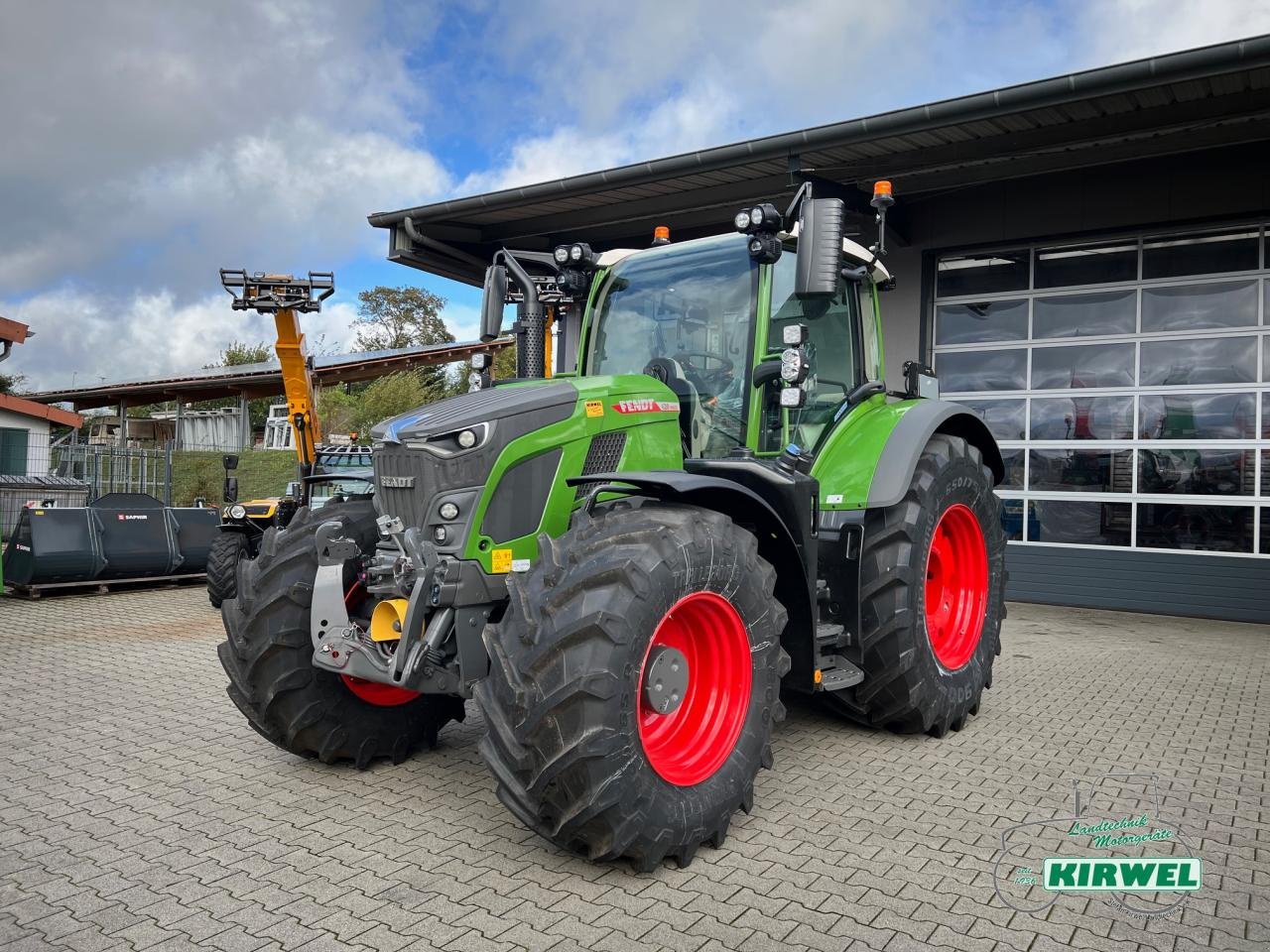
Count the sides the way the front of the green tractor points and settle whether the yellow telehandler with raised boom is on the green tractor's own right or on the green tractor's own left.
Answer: on the green tractor's own right

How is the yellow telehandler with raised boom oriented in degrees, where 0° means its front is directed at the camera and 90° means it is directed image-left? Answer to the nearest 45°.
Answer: approximately 0°

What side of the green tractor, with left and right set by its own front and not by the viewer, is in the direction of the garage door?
back

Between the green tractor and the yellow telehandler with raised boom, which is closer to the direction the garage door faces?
the green tractor

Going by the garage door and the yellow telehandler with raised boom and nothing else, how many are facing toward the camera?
2

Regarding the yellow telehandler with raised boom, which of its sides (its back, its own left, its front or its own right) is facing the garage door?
left

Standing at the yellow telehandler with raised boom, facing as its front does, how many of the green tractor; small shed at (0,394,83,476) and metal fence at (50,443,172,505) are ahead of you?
1

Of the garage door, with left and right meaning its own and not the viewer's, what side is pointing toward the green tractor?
front

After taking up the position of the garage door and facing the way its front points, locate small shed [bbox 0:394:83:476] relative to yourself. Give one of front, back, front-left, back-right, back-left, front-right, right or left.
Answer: right

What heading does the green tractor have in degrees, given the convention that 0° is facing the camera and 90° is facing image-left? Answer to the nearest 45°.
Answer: approximately 45°

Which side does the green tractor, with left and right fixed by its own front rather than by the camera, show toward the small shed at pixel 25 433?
right
